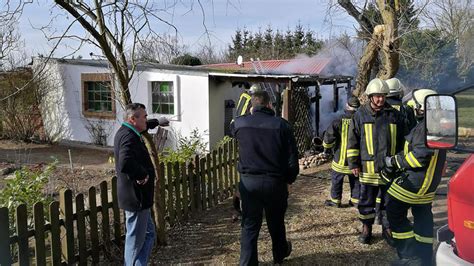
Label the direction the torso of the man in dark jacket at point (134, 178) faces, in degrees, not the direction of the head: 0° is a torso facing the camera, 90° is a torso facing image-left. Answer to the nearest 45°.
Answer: approximately 270°

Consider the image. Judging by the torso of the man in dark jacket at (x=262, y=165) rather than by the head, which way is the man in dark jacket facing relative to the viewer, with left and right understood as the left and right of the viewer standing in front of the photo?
facing away from the viewer

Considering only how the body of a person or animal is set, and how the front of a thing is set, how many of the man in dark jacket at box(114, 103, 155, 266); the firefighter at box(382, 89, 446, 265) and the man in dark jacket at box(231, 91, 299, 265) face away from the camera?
1

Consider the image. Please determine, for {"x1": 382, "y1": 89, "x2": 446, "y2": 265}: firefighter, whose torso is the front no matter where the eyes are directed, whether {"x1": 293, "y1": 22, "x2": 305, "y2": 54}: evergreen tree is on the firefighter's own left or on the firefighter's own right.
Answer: on the firefighter's own right

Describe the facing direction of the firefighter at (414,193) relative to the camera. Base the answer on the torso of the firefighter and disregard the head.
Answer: to the viewer's left

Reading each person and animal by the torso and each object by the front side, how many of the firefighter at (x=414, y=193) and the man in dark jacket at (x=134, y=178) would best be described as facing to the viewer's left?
1

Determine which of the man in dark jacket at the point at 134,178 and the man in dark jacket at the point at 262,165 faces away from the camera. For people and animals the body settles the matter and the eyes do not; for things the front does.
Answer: the man in dark jacket at the point at 262,165

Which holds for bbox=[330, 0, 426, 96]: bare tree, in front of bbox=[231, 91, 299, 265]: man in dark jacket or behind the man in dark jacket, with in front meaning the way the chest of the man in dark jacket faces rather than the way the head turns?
in front

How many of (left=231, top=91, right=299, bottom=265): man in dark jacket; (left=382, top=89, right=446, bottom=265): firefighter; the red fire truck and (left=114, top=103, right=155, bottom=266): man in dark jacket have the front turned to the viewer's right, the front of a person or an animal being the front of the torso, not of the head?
1

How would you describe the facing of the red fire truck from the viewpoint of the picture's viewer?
facing away from the viewer and to the left of the viewer

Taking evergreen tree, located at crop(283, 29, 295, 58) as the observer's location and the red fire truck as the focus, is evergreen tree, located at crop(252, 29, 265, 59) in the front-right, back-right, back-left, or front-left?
back-right

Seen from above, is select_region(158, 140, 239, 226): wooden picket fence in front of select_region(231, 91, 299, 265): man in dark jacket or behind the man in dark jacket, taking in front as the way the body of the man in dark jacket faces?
in front

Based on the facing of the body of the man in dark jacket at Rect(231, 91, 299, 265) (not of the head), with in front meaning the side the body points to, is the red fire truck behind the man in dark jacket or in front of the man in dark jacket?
behind

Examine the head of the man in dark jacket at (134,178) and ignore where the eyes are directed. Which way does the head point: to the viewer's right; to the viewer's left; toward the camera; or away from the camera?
to the viewer's right

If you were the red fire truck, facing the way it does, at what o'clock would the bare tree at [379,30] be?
The bare tree is roughly at 1 o'clock from the red fire truck.
